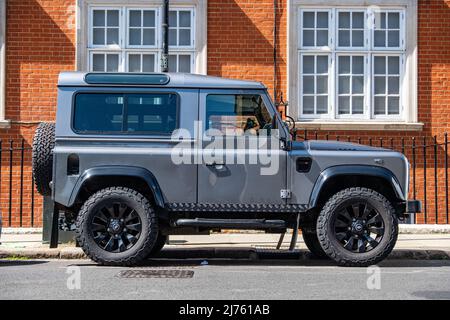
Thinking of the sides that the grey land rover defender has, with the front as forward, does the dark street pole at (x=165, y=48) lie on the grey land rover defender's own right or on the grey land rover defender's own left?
on the grey land rover defender's own left

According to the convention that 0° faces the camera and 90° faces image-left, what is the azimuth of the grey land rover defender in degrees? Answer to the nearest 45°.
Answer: approximately 270°
